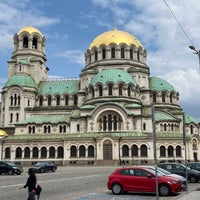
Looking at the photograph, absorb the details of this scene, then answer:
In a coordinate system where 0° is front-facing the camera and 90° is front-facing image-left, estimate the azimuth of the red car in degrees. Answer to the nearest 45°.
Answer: approximately 270°

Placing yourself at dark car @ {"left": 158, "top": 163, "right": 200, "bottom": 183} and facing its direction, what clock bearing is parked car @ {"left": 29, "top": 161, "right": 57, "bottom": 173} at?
The parked car is roughly at 7 o'clock from the dark car.

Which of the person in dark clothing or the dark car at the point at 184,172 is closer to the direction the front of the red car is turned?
the dark car

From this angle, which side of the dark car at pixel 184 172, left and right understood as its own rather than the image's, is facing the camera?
right

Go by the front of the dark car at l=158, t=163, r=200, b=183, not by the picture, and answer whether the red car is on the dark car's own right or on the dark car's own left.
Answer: on the dark car's own right
